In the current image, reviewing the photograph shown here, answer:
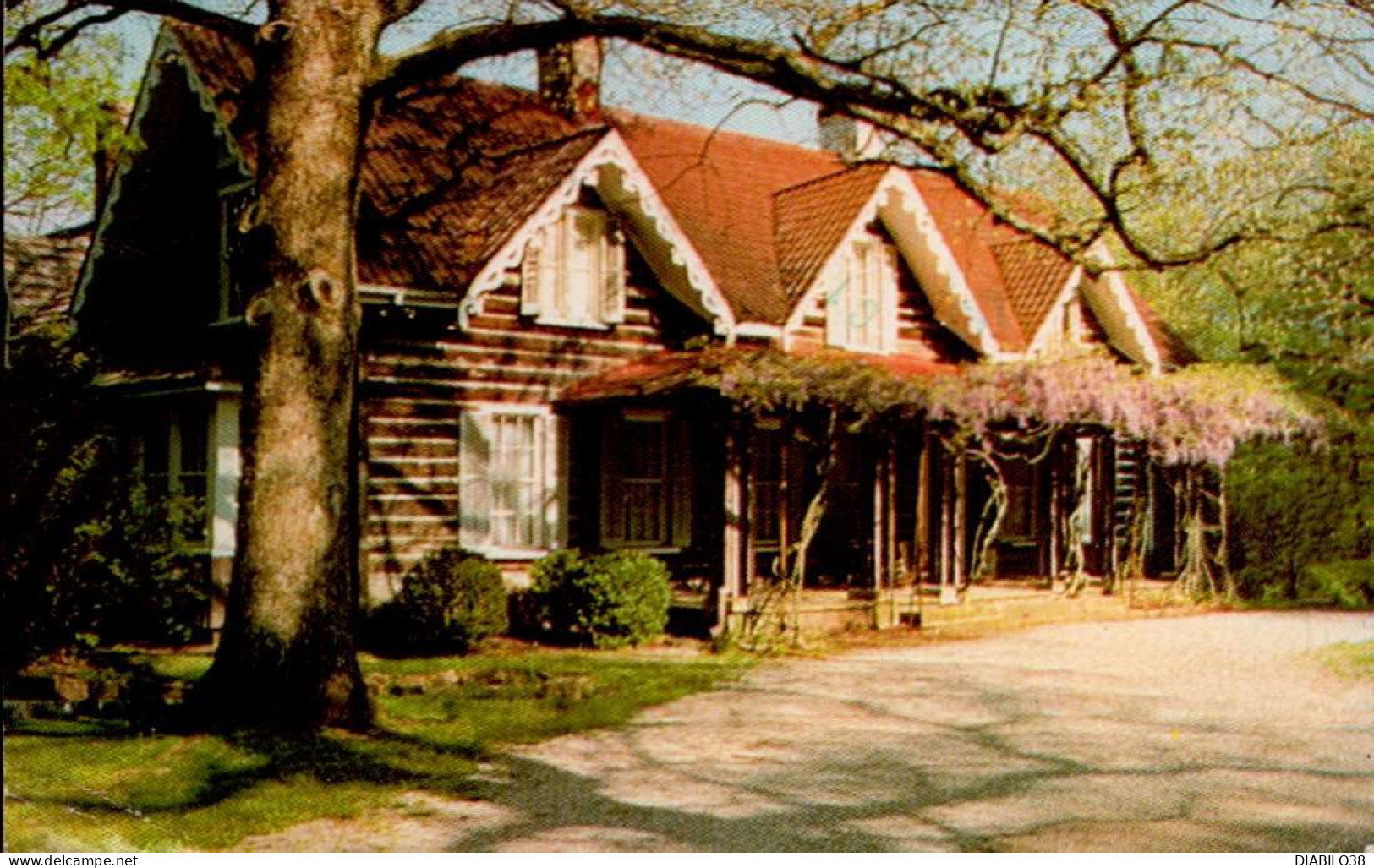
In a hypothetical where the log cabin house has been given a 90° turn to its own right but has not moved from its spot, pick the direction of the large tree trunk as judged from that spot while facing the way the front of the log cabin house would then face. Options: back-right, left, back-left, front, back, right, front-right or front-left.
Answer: front-left

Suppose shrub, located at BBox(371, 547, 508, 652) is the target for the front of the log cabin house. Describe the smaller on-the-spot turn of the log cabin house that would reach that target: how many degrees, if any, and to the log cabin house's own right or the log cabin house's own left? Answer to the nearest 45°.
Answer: approximately 45° to the log cabin house's own right

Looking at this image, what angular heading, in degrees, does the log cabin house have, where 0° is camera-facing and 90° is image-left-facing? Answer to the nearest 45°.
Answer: approximately 315°

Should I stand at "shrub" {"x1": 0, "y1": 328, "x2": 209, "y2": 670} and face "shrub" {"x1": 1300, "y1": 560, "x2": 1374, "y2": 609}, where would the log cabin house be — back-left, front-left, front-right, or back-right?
front-left

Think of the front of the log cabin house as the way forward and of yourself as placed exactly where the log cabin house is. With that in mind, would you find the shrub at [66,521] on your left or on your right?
on your right
